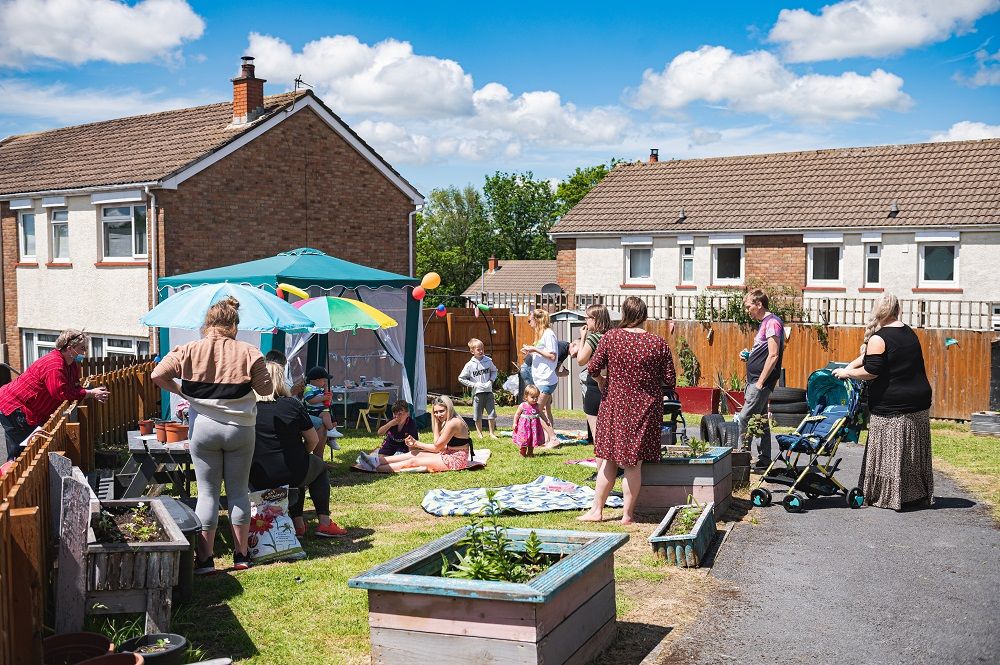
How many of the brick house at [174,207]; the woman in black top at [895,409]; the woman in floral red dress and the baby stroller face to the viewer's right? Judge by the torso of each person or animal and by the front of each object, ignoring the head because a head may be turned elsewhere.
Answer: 0

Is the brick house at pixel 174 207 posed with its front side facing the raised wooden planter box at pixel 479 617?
no

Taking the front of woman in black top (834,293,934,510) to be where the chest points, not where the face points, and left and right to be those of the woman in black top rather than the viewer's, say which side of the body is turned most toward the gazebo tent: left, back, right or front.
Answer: front

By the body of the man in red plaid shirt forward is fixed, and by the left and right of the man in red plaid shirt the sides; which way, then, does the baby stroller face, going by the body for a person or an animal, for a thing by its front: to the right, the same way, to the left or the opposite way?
the opposite way

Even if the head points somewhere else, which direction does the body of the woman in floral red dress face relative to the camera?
away from the camera

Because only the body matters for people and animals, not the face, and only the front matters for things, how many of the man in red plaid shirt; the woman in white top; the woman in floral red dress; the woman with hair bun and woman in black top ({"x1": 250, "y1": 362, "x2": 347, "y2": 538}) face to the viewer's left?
1

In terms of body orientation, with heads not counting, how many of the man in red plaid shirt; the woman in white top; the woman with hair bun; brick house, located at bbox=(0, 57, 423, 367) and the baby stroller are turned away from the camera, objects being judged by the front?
1

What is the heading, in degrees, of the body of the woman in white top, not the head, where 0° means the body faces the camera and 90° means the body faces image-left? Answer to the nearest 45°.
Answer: approximately 90°

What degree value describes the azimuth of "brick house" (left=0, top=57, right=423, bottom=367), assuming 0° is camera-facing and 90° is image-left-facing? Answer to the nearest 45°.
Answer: approximately 45°

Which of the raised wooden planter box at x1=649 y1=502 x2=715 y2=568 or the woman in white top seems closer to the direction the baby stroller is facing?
the raised wooden planter box

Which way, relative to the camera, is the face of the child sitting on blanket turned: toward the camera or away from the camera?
toward the camera

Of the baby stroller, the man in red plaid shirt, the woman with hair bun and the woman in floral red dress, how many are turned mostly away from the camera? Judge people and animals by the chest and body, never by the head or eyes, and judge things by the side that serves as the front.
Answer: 2

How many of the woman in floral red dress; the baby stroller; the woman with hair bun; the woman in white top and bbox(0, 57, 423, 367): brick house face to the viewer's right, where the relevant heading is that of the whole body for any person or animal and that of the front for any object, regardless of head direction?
0

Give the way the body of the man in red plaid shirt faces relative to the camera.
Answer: to the viewer's right

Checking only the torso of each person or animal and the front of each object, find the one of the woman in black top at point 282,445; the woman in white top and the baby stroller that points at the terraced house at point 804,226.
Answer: the woman in black top

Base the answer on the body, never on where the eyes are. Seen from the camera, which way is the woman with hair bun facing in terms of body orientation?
away from the camera

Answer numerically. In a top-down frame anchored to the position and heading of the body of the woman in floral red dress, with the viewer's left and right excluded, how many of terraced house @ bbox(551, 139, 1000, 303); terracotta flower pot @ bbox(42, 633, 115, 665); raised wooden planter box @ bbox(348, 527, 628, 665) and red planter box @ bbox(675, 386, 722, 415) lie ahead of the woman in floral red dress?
2

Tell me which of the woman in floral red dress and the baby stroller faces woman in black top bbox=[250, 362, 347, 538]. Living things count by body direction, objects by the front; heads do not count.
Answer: the baby stroller
